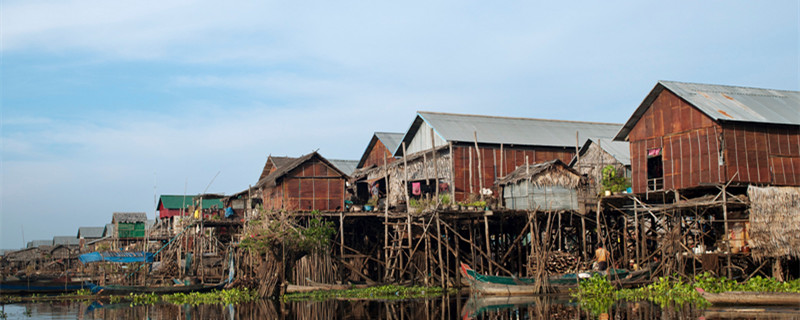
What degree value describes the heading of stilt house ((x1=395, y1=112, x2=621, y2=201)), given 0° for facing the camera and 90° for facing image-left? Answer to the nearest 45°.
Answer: approximately 45°

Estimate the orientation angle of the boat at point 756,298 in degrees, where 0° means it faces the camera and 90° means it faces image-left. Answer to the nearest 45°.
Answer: approximately 90°

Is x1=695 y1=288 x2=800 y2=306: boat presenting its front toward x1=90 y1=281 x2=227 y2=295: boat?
yes

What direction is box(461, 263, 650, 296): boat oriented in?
to the viewer's left

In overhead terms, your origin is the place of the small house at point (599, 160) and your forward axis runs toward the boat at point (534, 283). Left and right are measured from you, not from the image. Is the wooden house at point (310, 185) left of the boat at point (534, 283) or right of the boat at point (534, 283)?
right

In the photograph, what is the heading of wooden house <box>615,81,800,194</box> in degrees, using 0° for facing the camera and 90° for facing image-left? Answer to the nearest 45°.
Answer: approximately 45°
